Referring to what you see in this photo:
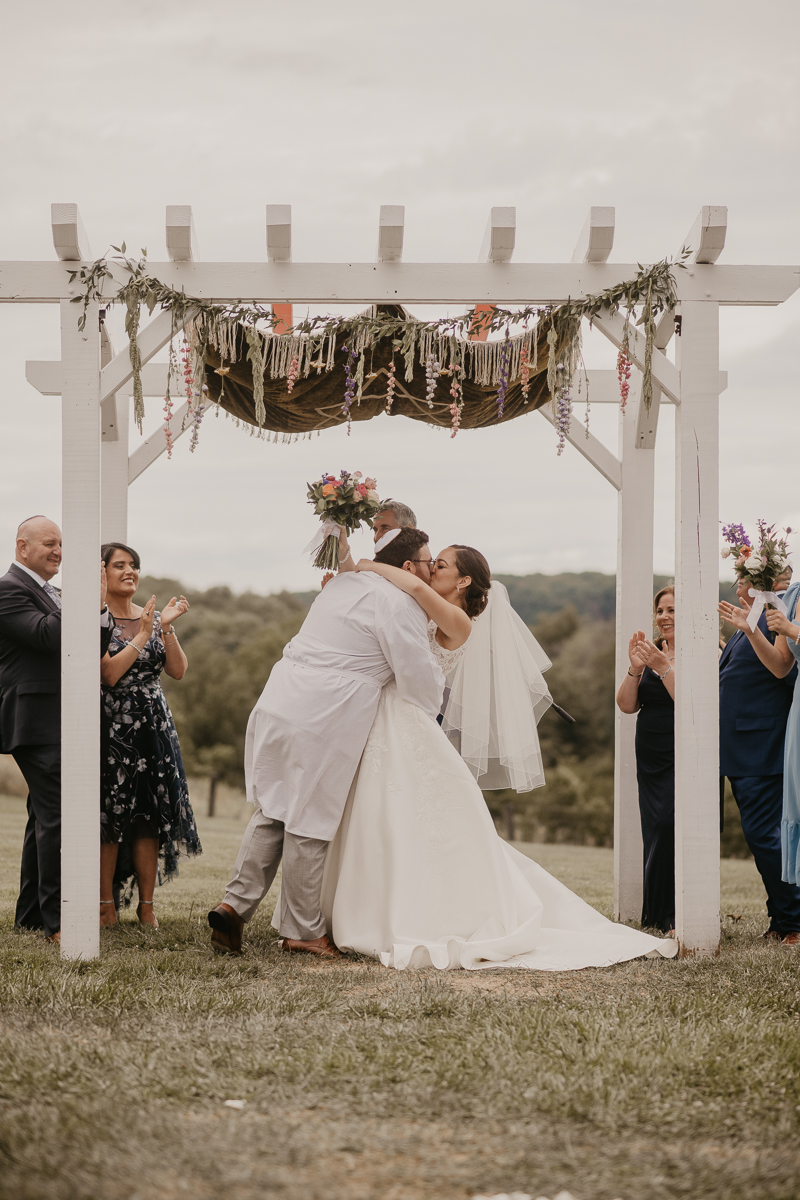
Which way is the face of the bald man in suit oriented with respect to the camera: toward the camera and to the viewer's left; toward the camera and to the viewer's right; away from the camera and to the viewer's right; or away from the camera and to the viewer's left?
toward the camera and to the viewer's right

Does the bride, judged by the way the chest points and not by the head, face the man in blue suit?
no

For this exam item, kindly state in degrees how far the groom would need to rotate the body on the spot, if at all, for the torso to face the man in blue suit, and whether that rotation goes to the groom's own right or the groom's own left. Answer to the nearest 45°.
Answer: approximately 45° to the groom's own right

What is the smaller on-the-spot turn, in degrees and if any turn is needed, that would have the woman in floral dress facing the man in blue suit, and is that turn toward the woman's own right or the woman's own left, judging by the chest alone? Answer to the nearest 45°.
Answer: approximately 45° to the woman's own left

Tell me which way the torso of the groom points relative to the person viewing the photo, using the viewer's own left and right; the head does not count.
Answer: facing away from the viewer and to the right of the viewer

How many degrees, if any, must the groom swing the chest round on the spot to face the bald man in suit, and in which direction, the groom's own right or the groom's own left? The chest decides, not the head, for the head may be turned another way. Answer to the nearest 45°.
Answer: approximately 135° to the groom's own left

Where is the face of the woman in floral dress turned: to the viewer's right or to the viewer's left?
to the viewer's right

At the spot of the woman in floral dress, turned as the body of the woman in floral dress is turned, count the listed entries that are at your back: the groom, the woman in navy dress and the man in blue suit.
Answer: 0

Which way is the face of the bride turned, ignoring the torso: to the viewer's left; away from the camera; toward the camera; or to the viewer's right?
to the viewer's left

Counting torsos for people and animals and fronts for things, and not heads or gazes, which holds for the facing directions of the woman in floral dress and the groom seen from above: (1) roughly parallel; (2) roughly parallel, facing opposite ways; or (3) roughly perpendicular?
roughly perpendicular

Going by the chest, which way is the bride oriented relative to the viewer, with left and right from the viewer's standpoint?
facing to the left of the viewer

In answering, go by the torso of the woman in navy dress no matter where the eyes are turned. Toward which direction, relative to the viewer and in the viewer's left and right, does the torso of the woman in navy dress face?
facing the viewer and to the left of the viewer

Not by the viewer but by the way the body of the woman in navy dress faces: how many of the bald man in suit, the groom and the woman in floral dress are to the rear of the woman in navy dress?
0

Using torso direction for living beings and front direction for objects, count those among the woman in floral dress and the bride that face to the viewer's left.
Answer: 1
